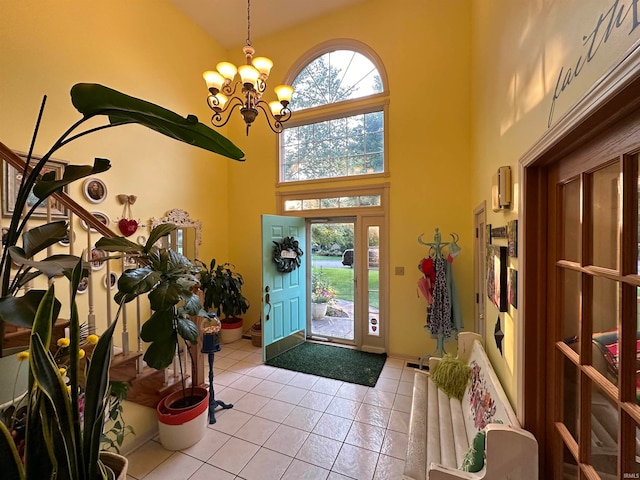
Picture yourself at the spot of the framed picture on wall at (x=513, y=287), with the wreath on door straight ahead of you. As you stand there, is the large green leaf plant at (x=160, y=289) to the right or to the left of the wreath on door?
left

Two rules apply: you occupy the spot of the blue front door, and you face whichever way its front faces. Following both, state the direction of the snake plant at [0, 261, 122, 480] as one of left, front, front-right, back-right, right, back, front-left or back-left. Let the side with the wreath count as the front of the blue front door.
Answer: front-right

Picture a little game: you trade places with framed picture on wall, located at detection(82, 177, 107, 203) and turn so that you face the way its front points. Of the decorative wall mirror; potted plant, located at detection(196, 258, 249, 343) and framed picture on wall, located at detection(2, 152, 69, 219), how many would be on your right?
1

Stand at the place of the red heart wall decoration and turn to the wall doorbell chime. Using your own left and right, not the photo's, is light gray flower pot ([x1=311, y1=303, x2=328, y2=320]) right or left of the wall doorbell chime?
left

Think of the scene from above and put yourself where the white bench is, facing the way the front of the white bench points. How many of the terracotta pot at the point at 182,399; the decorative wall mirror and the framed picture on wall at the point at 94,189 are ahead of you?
3

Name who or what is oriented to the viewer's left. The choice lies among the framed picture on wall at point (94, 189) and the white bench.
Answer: the white bench

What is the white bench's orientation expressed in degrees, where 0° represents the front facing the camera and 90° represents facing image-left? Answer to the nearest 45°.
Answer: approximately 90°

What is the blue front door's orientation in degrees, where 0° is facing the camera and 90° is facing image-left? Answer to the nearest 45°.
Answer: approximately 315°

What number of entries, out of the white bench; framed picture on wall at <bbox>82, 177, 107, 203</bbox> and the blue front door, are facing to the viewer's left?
1

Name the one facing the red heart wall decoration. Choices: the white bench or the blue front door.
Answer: the white bench

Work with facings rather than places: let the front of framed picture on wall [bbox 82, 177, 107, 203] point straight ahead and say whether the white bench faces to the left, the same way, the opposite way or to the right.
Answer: the opposite way

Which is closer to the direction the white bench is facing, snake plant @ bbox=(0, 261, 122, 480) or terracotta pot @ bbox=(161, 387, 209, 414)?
the terracotta pot

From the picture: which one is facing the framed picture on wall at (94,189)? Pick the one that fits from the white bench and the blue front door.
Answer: the white bench

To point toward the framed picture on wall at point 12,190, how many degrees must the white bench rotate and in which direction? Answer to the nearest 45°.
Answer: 0° — it already faces it

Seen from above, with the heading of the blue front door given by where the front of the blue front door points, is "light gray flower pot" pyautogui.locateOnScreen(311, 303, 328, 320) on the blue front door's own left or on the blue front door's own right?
on the blue front door's own left

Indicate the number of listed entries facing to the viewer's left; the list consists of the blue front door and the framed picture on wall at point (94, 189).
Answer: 0
